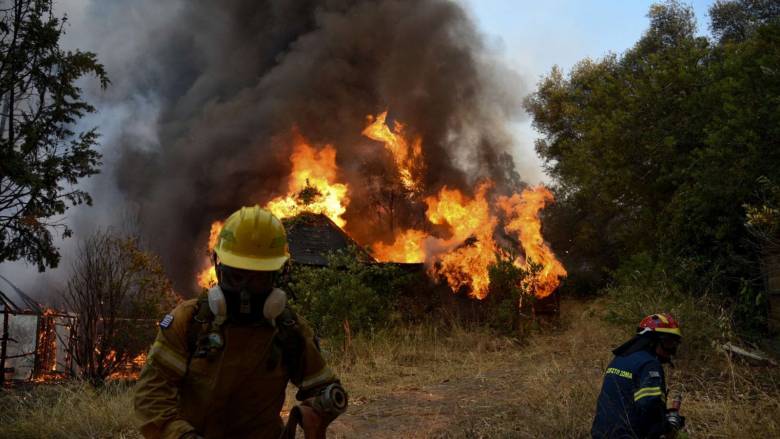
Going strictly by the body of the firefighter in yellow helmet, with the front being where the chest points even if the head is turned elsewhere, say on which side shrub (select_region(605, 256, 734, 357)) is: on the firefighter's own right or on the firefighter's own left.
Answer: on the firefighter's own left

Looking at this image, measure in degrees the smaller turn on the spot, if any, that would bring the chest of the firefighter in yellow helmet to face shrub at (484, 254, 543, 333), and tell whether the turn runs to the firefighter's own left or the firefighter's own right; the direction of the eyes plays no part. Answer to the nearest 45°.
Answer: approximately 135° to the firefighter's own left

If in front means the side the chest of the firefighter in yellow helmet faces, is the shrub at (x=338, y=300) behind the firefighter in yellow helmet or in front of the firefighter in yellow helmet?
behind

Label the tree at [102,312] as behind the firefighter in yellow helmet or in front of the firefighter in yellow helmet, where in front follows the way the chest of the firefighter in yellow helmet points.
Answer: behind

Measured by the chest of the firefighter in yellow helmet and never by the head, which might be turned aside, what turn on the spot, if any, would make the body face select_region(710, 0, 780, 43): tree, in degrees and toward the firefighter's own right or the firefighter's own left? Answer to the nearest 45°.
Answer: approximately 135° to the firefighter's own left

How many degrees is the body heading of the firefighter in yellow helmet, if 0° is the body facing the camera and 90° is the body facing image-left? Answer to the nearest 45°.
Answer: approximately 0°
